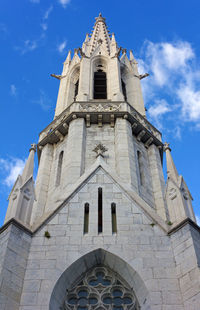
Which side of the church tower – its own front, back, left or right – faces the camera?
front
